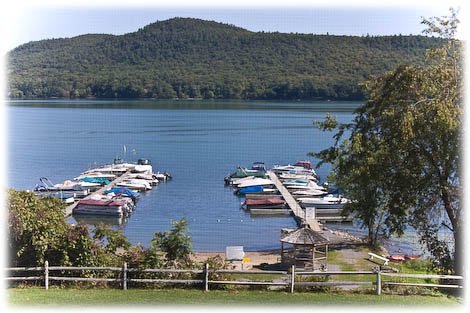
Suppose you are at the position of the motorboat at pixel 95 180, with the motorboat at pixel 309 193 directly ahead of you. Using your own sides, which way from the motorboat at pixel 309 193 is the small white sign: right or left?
right

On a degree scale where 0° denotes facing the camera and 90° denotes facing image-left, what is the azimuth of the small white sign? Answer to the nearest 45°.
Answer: approximately 0°

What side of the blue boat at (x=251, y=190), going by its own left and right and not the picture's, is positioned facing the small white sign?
right

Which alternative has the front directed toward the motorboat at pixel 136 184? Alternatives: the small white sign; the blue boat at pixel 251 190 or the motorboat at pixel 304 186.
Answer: the motorboat at pixel 304 186

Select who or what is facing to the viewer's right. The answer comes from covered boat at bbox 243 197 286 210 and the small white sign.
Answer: the covered boat

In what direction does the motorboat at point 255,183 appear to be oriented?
to the viewer's right

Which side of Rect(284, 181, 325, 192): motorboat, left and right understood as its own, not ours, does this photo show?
left

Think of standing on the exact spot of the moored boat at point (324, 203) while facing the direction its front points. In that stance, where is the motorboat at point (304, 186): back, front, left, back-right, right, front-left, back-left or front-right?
right

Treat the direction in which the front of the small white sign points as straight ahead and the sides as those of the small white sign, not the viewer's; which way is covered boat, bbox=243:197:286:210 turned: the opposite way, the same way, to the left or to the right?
to the left

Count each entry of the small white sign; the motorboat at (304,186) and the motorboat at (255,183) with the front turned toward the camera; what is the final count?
1
